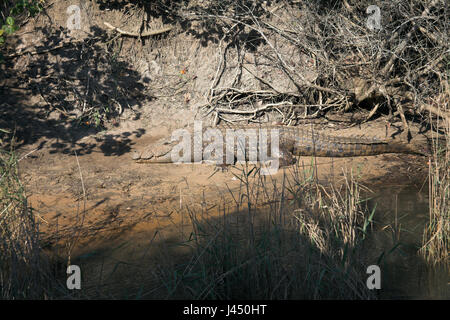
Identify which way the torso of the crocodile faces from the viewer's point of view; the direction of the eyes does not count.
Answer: to the viewer's left

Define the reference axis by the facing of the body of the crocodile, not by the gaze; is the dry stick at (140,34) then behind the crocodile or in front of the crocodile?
in front
